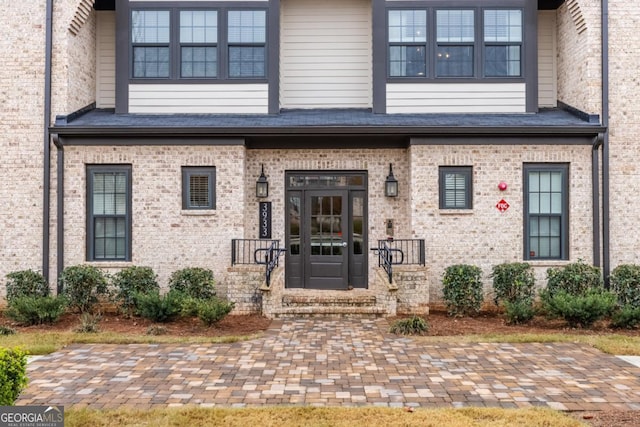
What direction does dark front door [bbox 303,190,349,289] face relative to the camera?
toward the camera

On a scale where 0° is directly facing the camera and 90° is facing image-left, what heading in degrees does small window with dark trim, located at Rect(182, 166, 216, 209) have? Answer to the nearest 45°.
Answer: approximately 0°

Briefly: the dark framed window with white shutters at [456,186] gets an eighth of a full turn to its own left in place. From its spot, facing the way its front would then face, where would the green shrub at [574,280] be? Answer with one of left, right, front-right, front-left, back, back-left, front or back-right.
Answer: front-left

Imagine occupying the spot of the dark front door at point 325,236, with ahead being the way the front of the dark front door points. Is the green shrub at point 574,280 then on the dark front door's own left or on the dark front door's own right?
on the dark front door's own left

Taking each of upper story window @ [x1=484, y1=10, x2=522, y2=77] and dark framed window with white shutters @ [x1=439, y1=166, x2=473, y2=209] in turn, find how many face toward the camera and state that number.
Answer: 2

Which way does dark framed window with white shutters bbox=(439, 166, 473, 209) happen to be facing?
toward the camera

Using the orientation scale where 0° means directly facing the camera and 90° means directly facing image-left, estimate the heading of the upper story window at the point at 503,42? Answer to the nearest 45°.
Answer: approximately 0°

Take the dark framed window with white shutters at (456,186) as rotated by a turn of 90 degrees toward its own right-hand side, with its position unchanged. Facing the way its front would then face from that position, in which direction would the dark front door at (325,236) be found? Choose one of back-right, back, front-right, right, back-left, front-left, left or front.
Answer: front
